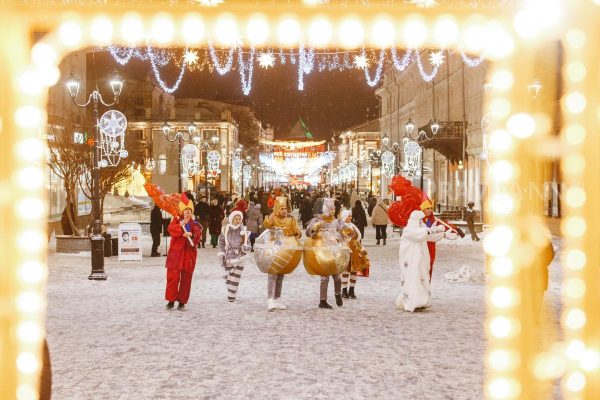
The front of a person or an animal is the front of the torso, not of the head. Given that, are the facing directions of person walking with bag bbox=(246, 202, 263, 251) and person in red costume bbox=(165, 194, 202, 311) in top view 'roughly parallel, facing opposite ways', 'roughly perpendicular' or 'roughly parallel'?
roughly parallel, facing opposite ways

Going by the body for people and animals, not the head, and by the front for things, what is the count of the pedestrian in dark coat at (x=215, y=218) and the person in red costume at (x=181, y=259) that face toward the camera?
2

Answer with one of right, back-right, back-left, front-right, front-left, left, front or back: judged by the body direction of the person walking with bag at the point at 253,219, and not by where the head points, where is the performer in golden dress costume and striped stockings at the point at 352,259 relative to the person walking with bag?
front

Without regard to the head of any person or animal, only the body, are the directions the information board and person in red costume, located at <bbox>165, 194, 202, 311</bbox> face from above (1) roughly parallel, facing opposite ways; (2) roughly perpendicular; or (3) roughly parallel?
roughly parallel

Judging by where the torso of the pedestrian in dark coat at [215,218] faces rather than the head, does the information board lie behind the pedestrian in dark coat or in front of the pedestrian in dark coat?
in front

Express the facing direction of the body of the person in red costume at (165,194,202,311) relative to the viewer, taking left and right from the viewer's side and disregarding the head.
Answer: facing the viewer

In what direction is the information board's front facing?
toward the camera

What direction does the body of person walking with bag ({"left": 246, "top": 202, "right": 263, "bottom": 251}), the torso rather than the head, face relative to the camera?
away from the camera
